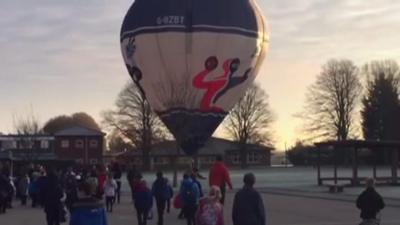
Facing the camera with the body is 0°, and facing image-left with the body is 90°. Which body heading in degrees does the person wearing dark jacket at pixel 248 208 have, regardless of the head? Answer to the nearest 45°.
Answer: approximately 180°

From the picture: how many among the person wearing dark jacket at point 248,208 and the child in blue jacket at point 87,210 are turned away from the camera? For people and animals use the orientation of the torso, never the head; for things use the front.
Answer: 2

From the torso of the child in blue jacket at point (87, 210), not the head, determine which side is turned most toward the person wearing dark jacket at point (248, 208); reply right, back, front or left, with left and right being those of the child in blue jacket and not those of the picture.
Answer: right

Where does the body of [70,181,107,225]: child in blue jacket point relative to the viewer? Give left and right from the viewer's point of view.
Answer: facing away from the viewer

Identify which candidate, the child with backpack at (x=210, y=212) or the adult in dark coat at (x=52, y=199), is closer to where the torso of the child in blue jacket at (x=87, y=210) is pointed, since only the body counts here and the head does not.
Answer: the adult in dark coat

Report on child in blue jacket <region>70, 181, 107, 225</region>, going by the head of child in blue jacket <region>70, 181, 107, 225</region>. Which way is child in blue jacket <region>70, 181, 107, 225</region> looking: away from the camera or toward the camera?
away from the camera

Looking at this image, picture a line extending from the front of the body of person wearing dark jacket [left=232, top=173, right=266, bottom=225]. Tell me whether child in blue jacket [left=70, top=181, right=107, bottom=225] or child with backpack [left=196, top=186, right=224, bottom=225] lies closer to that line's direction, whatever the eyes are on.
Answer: the child with backpack
